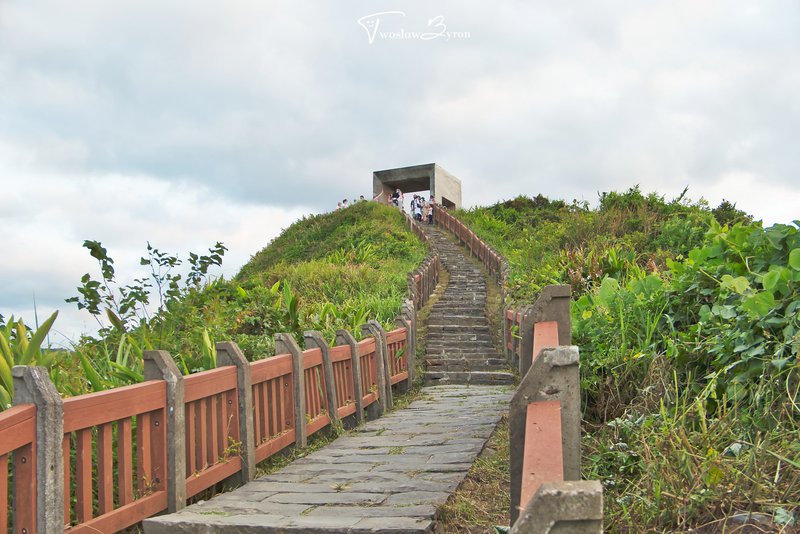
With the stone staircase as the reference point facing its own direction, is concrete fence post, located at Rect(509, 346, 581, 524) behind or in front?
in front

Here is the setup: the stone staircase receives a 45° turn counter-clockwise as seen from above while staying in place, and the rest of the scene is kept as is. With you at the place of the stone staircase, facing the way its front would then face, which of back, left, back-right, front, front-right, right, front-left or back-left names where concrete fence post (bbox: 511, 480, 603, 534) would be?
front-right

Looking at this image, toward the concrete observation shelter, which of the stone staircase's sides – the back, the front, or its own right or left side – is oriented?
back

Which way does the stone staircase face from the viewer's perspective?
toward the camera

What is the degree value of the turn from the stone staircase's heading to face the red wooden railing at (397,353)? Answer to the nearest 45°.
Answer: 0° — it already faces it
